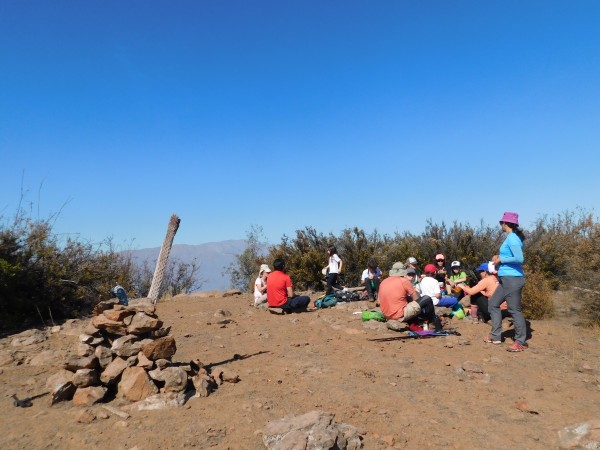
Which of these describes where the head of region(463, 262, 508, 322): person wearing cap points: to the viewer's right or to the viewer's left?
to the viewer's left

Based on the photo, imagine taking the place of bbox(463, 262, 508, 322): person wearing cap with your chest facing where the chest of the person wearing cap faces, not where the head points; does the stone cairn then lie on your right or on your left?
on your left

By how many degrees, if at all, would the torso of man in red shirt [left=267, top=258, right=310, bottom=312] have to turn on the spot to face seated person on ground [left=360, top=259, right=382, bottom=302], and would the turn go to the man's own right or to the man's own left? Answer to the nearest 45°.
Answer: approximately 45° to the man's own right

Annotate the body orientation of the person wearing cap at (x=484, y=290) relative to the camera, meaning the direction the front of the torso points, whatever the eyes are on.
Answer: to the viewer's left

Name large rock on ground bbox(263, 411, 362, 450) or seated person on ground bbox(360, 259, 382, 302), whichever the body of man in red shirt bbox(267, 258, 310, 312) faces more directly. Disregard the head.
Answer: the seated person on ground

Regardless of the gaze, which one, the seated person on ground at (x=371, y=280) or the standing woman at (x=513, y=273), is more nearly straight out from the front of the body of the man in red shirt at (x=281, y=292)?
the seated person on ground

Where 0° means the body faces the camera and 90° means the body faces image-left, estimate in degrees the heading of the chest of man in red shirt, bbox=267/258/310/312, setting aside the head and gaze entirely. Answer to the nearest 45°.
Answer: approximately 225°

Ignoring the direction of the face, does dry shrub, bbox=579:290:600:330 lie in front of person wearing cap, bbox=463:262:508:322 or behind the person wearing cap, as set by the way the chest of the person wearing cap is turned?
behind
